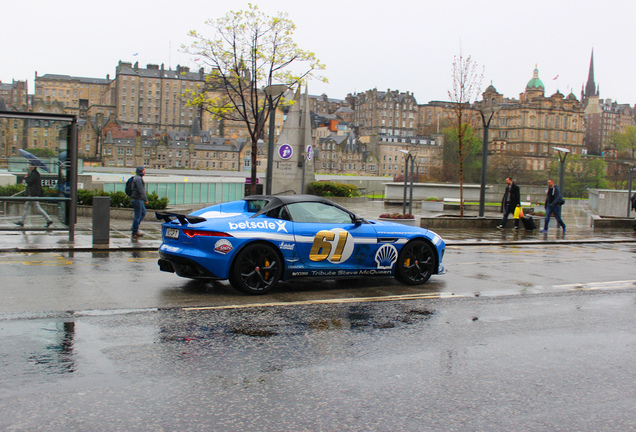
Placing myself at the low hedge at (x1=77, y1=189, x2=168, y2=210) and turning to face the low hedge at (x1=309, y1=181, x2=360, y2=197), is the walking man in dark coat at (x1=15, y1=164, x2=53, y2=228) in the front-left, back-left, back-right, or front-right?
back-right

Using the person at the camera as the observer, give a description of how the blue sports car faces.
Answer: facing away from the viewer and to the right of the viewer

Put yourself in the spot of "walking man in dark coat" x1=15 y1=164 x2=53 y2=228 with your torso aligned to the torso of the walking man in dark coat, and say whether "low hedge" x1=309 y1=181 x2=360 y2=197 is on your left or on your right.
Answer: on your right

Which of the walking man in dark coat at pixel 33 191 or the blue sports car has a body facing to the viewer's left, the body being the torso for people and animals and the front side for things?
the walking man in dark coat

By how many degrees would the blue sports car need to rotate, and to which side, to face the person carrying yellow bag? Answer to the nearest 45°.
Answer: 0° — it already faces them

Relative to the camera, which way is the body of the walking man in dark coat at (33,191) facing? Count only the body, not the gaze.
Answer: to the viewer's left

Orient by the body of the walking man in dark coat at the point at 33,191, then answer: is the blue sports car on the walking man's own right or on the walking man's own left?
on the walking man's own left

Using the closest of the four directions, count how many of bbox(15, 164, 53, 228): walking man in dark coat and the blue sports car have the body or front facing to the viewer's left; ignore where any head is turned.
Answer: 1

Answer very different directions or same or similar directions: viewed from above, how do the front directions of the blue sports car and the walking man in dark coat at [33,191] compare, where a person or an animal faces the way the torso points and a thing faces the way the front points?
very different directions

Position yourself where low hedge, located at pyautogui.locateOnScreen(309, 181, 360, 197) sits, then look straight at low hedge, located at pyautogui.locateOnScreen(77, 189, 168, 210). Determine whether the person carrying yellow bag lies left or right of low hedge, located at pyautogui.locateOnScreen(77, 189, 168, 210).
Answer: left
